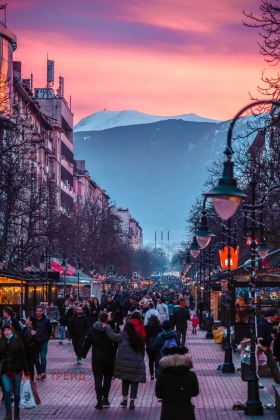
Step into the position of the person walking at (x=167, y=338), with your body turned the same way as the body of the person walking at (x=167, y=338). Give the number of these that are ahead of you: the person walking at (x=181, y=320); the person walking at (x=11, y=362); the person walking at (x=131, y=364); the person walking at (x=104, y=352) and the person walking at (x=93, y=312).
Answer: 2

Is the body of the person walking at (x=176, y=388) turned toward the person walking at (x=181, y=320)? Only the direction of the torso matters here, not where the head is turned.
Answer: yes

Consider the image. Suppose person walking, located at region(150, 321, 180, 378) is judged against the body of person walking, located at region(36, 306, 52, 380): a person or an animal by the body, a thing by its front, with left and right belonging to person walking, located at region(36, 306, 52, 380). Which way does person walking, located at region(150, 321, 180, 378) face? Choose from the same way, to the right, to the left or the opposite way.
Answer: the opposite way

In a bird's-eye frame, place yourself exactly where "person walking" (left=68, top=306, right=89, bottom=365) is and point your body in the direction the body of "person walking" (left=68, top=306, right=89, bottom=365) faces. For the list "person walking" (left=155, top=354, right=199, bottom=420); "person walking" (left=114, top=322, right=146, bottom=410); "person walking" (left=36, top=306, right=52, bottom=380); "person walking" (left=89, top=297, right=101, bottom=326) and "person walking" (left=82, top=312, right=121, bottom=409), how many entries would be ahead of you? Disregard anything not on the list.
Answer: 4

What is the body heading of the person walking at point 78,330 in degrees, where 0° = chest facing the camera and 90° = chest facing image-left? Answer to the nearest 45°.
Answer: approximately 0°

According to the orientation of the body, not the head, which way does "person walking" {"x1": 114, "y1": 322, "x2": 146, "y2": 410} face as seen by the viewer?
away from the camera

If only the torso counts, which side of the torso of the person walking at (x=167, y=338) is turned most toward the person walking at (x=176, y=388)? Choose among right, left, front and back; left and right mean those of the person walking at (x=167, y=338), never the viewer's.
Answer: back

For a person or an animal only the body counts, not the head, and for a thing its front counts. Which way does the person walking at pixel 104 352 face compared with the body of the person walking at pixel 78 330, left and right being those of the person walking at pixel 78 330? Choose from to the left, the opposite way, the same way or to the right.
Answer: the opposite way

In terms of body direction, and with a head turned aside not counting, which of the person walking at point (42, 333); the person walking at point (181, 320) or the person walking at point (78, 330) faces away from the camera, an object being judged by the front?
the person walking at point (181, 320)

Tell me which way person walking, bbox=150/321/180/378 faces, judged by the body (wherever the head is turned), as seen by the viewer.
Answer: away from the camera

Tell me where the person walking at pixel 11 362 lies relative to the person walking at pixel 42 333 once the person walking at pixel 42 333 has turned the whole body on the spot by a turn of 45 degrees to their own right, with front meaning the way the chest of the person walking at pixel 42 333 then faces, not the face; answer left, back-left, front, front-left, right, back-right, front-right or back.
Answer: front-left

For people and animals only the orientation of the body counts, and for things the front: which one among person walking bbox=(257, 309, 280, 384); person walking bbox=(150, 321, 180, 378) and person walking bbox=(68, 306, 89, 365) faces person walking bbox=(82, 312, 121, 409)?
person walking bbox=(68, 306, 89, 365)

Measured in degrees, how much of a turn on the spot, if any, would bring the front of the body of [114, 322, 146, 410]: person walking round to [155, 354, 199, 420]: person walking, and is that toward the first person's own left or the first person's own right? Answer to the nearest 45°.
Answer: approximately 180°

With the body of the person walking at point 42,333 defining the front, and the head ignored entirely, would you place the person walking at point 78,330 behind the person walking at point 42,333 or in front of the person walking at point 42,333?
behind

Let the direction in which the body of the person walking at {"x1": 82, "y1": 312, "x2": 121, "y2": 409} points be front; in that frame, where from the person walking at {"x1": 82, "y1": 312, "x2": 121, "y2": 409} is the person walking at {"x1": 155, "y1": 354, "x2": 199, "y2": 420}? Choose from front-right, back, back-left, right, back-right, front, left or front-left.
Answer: back

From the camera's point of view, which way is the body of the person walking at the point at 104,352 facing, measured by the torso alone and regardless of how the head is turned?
away from the camera
